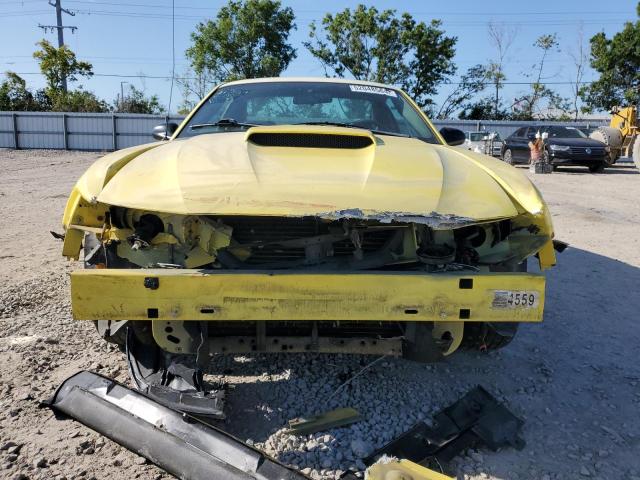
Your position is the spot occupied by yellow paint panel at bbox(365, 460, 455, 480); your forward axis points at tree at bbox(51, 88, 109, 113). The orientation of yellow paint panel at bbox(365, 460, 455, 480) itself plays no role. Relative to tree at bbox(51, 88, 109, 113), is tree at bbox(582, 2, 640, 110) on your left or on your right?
right

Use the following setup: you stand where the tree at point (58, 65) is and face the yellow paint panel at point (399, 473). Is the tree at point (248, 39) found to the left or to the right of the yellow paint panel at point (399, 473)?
left

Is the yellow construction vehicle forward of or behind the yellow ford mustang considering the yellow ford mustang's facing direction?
behind

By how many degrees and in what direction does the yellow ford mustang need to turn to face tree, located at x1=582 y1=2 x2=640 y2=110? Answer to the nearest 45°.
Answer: approximately 135° to its left

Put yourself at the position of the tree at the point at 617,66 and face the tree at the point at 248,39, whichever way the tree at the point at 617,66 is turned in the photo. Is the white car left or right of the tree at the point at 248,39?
left

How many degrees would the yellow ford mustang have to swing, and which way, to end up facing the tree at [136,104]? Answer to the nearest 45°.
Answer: approximately 180°

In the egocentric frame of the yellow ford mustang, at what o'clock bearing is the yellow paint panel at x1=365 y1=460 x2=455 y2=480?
The yellow paint panel is roughly at 11 o'clock from the yellow ford mustang.

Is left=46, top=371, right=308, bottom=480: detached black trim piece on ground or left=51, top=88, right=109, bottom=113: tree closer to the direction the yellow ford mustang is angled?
the detached black trim piece on ground

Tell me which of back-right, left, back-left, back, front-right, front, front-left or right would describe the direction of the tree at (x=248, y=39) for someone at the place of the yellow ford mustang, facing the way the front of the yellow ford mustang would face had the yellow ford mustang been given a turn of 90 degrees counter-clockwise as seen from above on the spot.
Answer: left

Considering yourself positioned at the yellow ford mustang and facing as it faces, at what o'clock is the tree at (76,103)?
The tree is roughly at 5 o'clock from the yellow ford mustang.

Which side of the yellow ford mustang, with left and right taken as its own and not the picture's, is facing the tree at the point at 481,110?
back

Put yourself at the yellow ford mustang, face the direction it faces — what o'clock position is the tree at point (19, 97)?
The tree is roughly at 5 o'clock from the yellow ford mustang.

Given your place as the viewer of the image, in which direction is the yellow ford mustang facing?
facing the viewer
